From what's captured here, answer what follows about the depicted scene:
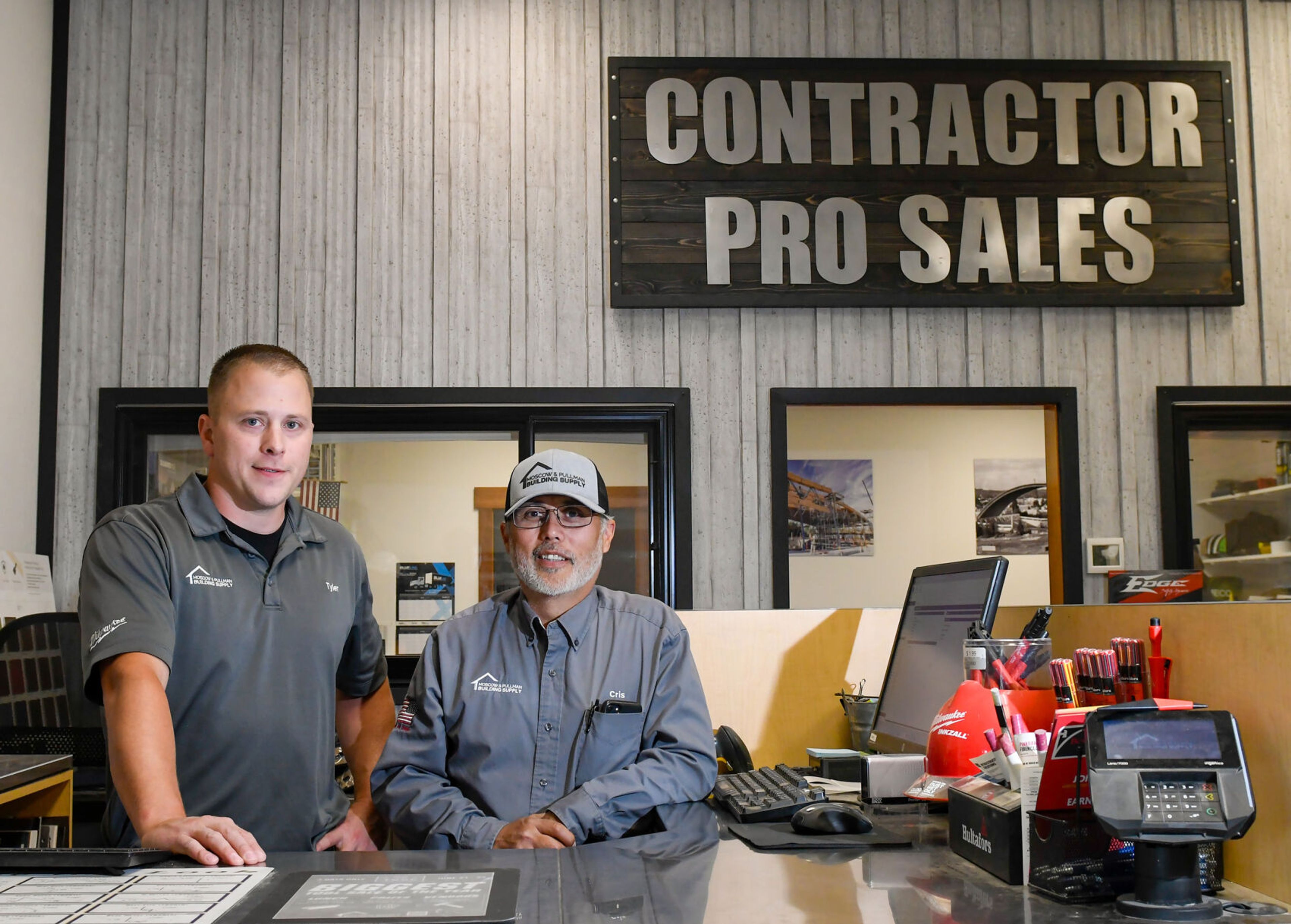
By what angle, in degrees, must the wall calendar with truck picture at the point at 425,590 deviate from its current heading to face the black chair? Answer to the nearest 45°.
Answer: approximately 45° to its right

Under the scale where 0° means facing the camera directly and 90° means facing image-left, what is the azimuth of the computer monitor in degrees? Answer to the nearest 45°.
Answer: approximately 45°

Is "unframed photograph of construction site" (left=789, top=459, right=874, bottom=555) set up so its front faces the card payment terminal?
yes

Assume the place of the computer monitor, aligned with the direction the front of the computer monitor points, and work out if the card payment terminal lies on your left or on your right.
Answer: on your left

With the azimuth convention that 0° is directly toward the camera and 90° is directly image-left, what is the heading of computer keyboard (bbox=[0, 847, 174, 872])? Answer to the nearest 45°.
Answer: approximately 180°

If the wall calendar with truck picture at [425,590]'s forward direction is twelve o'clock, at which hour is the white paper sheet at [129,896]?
The white paper sheet is roughly at 12 o'clock from the wall calendar with truck picture.

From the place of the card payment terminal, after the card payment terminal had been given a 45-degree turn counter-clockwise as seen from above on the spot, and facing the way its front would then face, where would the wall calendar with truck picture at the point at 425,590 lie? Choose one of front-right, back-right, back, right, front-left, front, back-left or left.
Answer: back

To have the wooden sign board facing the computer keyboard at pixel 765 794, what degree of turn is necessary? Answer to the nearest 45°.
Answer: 0° — it already faces it

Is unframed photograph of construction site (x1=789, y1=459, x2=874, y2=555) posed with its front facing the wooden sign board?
yes

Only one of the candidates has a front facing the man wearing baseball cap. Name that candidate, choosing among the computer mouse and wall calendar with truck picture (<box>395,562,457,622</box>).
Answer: the wall calendar with truck picture

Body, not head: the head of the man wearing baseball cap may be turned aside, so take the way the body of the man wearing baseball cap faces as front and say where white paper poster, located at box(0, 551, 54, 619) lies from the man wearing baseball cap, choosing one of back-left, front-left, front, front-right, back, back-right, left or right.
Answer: back-right

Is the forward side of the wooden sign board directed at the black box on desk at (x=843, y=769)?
yes
